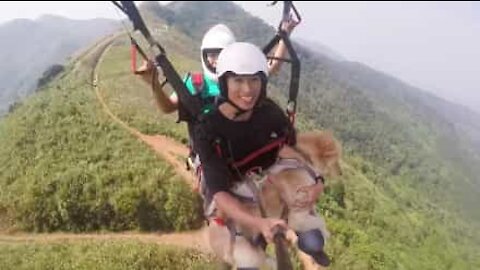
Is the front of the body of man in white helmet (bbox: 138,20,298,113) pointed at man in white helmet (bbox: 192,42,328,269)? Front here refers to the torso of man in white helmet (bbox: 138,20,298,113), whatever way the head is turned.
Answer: yes

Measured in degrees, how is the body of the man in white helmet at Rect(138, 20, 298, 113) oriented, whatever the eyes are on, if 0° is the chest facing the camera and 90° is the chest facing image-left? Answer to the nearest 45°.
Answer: approximately 0°

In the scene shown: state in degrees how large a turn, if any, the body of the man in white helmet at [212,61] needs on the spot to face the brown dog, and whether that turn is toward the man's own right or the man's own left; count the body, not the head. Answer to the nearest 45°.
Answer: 0° — they already face it
